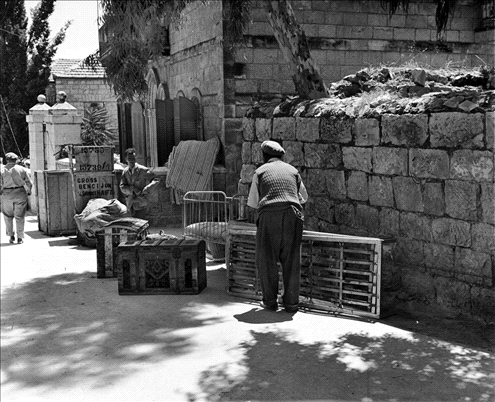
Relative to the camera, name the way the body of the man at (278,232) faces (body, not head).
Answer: away from the camera

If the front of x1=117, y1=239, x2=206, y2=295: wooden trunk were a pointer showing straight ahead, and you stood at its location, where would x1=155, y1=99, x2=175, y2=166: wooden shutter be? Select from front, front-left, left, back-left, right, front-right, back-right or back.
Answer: back

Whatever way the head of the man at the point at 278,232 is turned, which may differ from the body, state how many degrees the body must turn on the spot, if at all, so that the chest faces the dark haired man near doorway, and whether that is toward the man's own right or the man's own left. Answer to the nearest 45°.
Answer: approximately 45° to the man's own left

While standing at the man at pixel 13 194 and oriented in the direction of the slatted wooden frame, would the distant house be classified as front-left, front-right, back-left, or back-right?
back-left

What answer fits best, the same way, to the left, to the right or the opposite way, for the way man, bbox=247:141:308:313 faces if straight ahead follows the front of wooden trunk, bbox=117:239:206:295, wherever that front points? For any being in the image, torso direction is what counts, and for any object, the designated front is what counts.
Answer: the opposite way

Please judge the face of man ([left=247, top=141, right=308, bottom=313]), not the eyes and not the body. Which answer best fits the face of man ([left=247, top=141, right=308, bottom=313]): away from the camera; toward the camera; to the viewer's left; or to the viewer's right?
away from the camera

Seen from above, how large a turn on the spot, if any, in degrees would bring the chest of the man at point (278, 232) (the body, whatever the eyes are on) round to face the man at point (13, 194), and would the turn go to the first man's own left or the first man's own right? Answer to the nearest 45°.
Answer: approximately 45° to the first man's own left

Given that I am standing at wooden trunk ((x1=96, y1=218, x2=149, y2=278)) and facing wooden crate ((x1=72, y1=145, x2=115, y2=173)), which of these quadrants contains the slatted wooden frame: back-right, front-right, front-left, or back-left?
back-right
